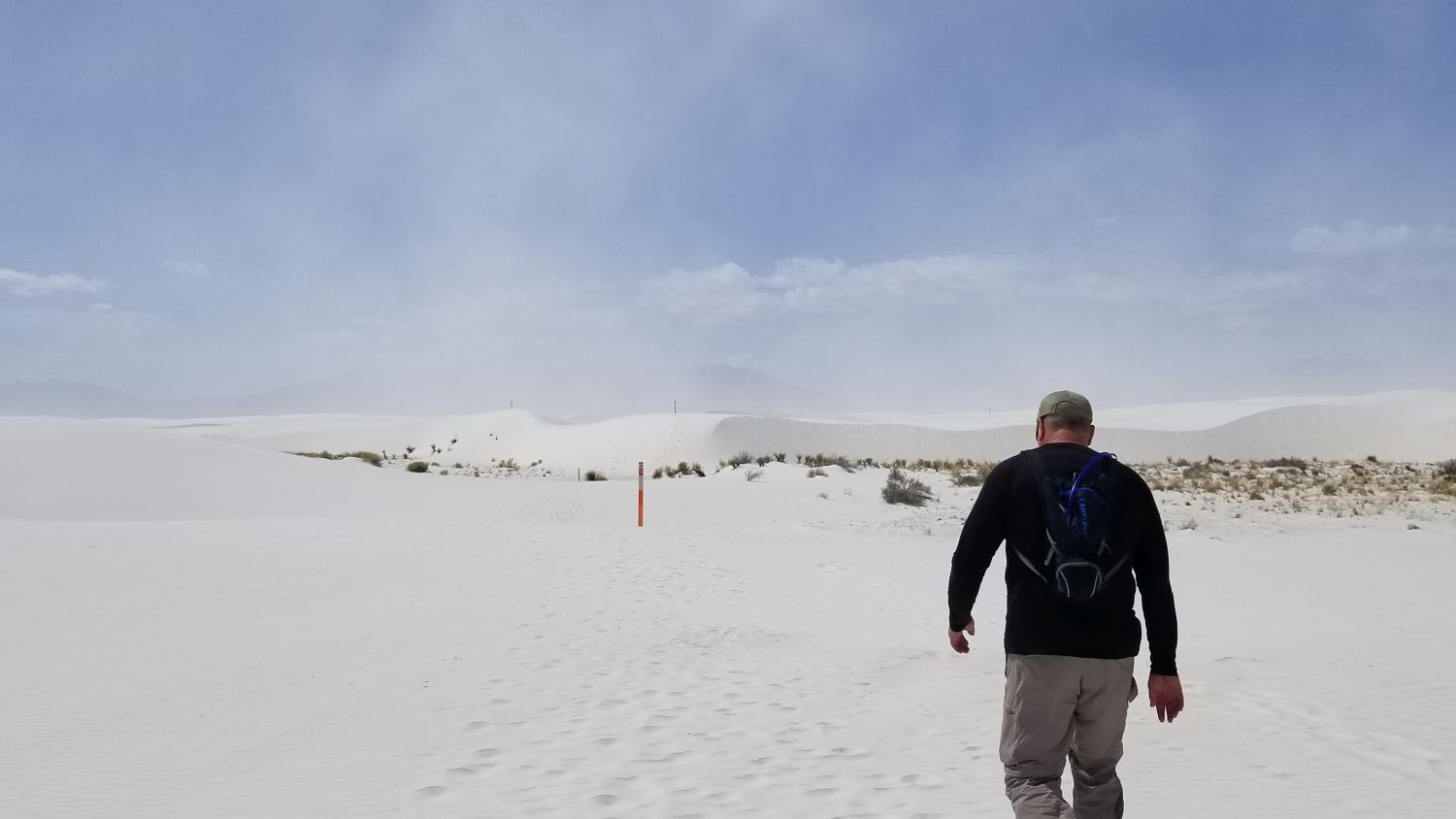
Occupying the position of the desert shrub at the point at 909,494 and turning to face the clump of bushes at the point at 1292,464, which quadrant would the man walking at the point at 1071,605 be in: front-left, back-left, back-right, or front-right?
back-right

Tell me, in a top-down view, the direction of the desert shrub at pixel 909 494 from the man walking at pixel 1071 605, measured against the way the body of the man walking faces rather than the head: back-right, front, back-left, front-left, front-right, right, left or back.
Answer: front

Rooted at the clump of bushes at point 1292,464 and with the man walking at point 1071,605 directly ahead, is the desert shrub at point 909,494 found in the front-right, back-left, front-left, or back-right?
front-right

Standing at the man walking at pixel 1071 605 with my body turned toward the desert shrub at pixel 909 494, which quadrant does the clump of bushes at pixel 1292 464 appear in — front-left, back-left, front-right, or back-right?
front-right

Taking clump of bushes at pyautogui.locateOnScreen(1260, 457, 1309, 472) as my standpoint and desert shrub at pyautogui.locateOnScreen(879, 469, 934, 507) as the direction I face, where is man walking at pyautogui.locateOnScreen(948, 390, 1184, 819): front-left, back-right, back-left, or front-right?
front-left

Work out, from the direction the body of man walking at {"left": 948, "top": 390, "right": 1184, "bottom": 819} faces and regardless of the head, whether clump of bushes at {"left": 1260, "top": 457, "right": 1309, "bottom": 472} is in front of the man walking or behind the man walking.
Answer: in front

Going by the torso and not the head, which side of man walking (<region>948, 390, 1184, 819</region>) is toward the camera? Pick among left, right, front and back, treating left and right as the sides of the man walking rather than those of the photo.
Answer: back
